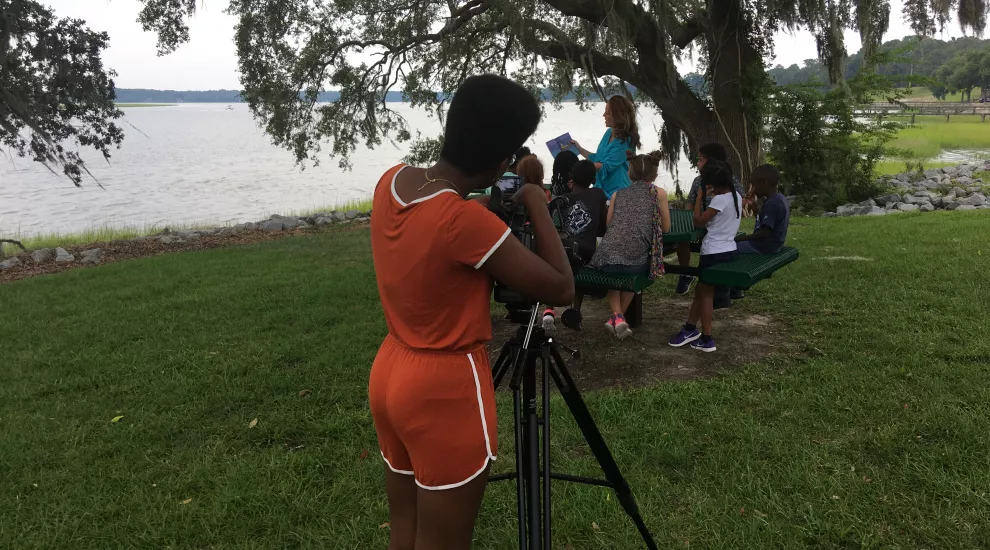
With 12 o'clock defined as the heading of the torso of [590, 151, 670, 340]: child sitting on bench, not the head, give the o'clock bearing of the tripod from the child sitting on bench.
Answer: The tripod is roughly at 6 o'clock from the child sitting on bench.

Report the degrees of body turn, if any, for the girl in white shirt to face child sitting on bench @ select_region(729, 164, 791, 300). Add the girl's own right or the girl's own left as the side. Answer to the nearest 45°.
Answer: approximately 135° to the girl's own right

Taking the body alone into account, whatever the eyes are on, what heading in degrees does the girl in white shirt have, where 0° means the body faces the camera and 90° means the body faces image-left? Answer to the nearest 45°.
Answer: approximately 90°

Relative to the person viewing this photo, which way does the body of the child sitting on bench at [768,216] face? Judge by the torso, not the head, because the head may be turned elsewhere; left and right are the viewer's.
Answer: facing to the left of the viewer

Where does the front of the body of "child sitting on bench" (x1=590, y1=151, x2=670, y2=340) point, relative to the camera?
away from the camera

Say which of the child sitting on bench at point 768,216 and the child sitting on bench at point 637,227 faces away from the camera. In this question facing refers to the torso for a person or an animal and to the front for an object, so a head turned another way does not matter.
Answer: the child sitting on bench at point 637,227
